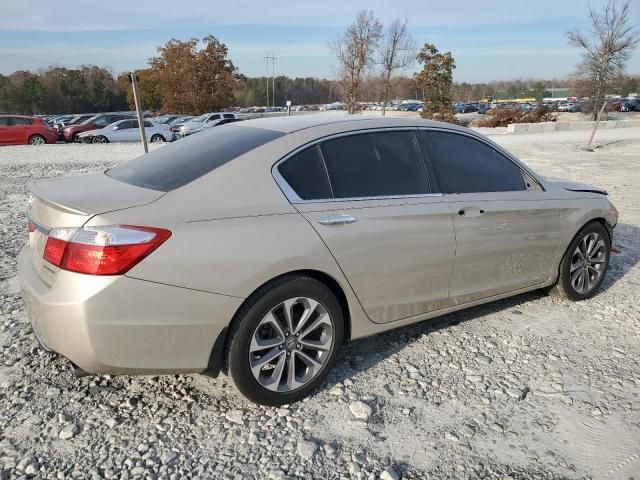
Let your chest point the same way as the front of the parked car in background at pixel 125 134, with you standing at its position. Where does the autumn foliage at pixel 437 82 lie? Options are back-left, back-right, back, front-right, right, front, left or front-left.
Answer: back

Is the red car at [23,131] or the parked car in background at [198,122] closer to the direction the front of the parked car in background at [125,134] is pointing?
the red car

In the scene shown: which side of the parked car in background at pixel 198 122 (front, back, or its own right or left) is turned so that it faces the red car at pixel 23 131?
front

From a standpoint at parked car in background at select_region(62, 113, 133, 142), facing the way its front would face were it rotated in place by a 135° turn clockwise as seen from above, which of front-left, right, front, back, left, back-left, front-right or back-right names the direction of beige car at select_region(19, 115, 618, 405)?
back

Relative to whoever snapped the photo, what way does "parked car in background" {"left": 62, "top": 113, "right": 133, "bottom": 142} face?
facing the viewer and to the left of the viewer

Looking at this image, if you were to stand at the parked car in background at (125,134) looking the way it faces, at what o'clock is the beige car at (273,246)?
The beige car is roughly at 9 o'clock from the parked car in background.

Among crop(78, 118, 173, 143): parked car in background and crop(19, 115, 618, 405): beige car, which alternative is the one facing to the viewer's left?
the parked car in background

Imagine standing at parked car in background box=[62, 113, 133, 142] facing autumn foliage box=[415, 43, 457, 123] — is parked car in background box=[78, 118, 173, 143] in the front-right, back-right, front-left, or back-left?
front-right

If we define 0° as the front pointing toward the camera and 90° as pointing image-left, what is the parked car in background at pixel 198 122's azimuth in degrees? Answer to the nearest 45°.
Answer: approximately 45°

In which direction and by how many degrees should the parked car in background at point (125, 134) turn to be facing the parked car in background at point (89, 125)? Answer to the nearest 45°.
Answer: approximately 45° to its right

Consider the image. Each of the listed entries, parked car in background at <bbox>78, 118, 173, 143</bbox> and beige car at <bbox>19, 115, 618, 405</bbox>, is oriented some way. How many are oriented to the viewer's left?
1

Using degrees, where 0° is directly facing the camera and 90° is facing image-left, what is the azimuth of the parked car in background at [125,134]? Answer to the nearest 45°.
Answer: approximately 90°

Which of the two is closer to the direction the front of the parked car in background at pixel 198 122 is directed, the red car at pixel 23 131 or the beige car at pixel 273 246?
the red car

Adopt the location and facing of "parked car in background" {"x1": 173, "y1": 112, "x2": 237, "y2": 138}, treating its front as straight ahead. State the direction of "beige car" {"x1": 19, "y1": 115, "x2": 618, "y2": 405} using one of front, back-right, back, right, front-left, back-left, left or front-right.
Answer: front-left

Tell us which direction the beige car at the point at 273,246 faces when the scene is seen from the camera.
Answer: facing away from the viewer and to the right of the viewer
